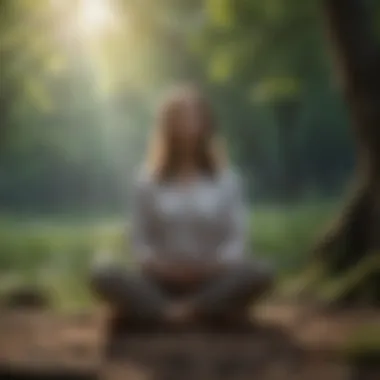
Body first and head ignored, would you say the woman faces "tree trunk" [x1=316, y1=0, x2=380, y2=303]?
no

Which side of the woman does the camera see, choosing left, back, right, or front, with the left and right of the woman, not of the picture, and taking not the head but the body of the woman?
front

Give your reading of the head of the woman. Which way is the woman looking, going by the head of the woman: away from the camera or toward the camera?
toward the camera
